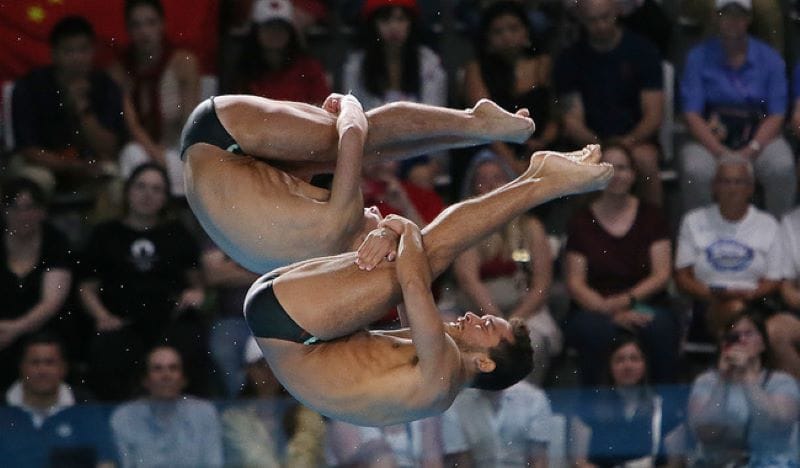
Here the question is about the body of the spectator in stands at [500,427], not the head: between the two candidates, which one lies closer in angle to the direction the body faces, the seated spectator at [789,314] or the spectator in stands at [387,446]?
the spectator in stands

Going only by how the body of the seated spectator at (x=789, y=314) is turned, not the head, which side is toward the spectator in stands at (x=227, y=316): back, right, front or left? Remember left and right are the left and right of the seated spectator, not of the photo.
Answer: right

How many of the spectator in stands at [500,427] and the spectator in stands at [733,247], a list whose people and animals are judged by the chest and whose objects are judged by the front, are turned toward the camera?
2

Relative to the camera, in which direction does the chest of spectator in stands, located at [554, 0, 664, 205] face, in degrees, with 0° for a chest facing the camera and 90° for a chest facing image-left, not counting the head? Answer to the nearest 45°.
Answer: approximately 0°

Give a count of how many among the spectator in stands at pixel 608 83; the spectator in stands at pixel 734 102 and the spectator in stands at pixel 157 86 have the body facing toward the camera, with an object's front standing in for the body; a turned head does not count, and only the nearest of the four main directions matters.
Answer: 3

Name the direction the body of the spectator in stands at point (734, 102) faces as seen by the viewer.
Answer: toward the camera

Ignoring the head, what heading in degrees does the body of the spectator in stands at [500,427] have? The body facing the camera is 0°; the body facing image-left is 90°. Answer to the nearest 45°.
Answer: approximately 0°

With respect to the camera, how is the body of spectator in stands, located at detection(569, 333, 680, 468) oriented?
toward the camera

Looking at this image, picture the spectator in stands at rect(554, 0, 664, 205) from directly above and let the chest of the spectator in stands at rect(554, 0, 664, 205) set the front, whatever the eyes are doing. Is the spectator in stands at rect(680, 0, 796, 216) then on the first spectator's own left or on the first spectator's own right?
on the first spectator's own left

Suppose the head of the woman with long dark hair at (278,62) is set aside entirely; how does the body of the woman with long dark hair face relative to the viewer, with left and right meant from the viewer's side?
facing the viewer

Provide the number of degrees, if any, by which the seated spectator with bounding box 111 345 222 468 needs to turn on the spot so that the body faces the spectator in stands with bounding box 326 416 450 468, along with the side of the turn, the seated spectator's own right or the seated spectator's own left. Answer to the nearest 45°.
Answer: approximately 90° to the seated spectator's own left
